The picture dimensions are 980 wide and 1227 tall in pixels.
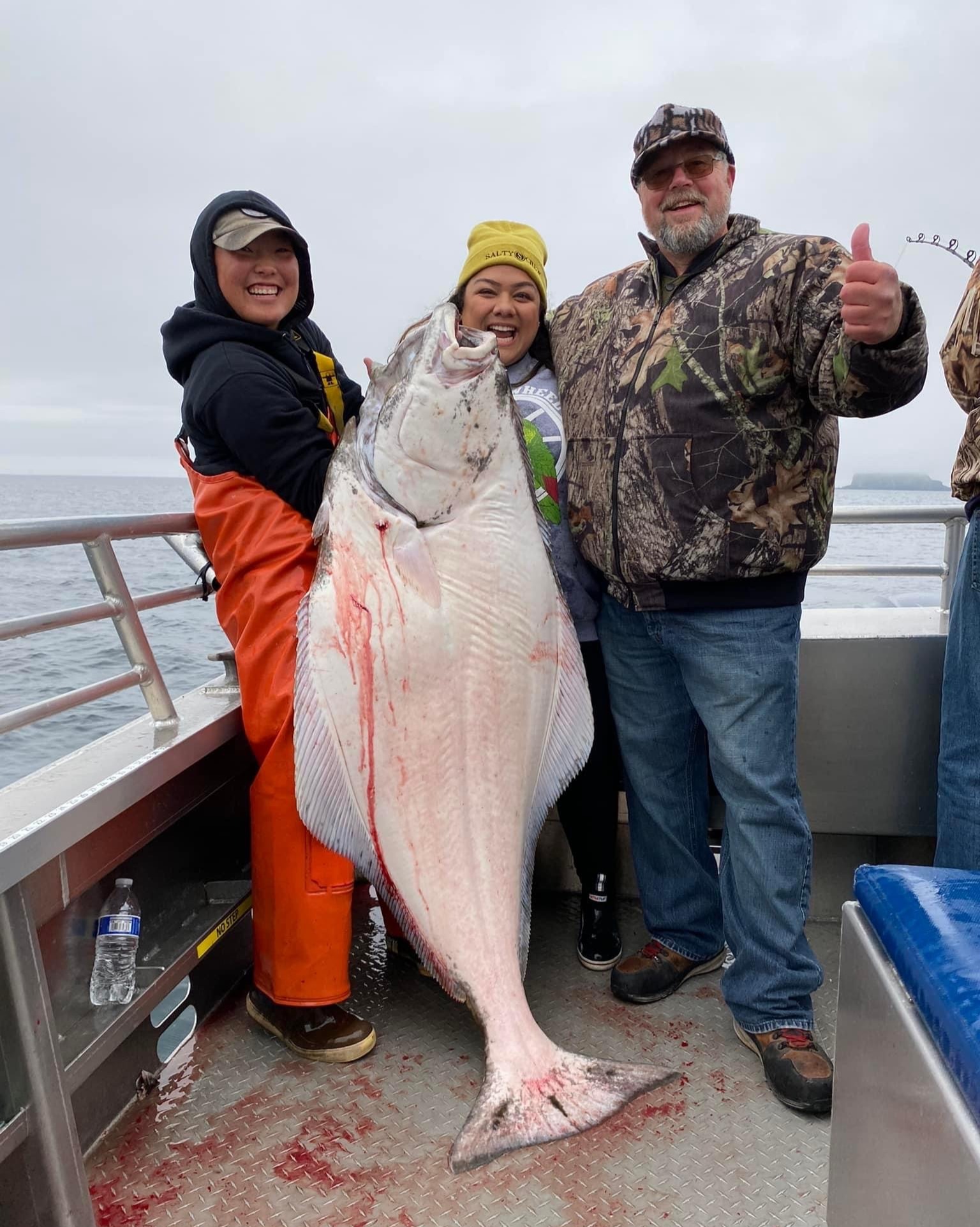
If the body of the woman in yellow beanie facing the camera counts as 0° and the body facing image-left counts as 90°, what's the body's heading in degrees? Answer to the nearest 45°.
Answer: approximately 0°

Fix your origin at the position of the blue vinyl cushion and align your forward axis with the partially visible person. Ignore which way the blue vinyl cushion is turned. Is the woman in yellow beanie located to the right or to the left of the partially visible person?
left

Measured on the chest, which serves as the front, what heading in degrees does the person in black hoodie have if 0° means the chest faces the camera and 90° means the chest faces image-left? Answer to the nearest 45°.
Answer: approximately 315°

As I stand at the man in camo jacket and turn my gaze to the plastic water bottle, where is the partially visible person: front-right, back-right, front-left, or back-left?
back-left

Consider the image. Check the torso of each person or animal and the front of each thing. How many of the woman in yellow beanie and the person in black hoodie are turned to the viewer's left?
0

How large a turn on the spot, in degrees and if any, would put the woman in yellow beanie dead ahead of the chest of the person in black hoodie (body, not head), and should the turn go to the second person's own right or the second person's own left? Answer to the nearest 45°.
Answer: approximately 45° to the second person's own left

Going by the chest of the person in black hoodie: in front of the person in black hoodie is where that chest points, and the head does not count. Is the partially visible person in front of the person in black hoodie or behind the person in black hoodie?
in front

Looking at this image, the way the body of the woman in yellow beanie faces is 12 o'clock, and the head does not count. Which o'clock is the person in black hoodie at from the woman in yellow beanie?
The person in black hoodie is roughly at 2 o'clock from the woman in yellow beanie.

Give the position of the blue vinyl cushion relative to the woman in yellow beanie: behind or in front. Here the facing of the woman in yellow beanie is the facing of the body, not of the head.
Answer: in front
